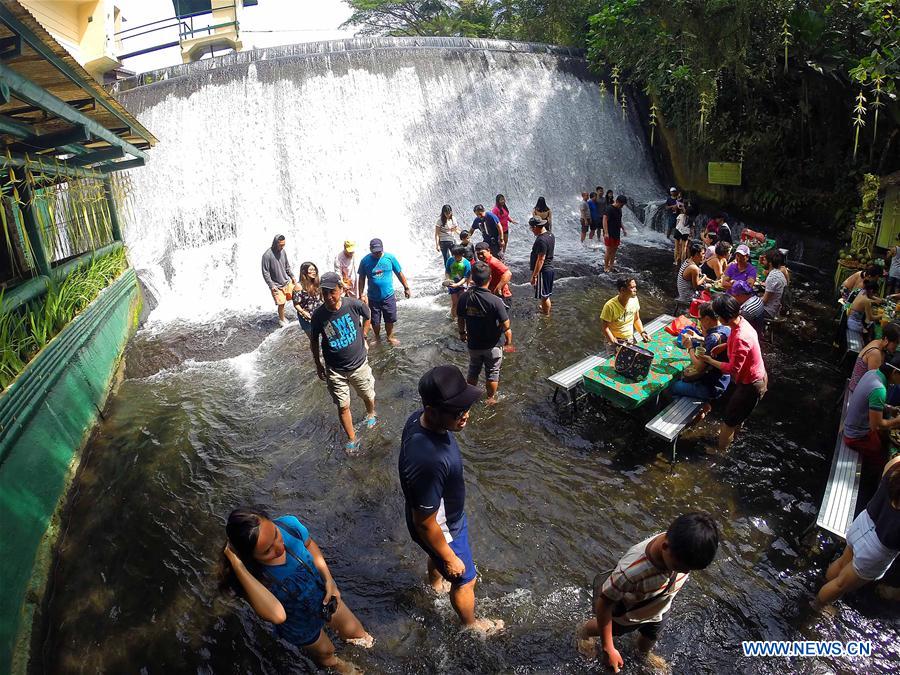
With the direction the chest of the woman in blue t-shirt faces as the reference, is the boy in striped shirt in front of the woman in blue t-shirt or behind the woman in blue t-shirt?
in front

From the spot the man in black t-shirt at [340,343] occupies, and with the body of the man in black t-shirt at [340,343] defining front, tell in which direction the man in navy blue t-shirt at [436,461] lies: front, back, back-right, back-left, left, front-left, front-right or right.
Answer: front

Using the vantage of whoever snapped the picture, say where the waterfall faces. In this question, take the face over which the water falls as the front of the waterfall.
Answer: facing the viewer

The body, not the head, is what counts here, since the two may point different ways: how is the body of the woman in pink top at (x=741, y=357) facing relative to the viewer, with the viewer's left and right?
facing to the left of the viewer

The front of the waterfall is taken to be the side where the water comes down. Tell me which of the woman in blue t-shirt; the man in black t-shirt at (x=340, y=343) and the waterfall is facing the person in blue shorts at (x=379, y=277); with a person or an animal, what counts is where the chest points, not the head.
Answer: the waterfall

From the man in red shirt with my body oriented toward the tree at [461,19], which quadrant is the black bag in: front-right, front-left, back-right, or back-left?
back-right

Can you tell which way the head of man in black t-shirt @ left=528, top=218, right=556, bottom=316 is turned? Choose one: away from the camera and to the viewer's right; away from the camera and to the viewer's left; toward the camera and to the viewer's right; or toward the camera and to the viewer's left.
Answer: toward the camera and to the viewer's left

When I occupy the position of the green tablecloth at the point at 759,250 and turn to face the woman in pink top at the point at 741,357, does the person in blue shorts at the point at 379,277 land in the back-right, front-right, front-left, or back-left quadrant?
front-right

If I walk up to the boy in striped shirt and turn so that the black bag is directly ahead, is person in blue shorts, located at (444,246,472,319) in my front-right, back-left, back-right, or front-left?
front-left

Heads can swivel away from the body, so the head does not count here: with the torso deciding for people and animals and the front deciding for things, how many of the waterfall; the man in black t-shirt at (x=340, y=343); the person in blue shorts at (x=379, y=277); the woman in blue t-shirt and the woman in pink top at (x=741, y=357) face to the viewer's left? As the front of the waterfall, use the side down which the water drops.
1

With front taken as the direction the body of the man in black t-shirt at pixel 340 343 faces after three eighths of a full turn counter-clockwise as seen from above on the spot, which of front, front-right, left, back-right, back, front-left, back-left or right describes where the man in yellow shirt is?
front-right

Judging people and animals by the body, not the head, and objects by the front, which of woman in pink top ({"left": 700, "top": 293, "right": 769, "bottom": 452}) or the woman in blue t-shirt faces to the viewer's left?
the woman in pink top

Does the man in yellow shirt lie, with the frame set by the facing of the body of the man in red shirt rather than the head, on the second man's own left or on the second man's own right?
on the second man's own left

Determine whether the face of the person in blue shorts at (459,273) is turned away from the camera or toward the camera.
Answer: toward the camera

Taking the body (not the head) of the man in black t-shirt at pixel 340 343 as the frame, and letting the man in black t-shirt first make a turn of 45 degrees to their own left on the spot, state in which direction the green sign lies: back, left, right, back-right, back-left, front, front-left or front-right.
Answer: left

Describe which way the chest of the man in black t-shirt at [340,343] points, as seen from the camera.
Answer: toward the camera

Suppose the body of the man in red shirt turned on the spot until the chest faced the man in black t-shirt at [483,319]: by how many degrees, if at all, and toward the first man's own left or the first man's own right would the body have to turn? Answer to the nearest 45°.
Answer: approximately 45° to the first man's own left

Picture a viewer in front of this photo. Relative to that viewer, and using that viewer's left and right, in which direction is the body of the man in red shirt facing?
facing the viewer and to the left of the viewer

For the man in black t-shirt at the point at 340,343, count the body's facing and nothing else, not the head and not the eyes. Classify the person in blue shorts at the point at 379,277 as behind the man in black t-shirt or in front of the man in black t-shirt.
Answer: behind
